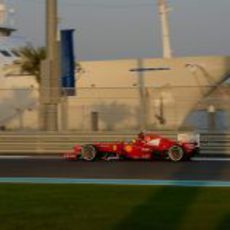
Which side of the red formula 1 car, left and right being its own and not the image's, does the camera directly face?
left
